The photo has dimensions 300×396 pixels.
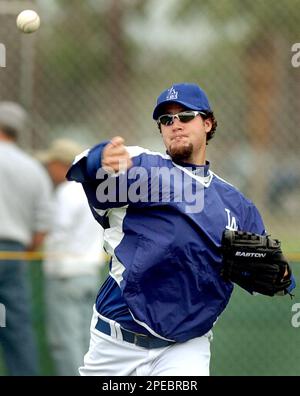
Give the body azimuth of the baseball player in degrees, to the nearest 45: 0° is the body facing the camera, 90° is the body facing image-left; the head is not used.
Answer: approximately 0°

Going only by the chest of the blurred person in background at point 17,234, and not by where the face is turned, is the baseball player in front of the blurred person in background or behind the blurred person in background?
behind

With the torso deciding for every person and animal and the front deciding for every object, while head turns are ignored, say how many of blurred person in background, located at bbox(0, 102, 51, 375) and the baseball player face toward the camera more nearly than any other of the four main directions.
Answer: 1

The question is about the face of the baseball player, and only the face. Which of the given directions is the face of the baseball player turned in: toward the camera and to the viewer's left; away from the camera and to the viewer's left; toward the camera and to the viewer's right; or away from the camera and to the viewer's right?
toward the camera and to the viewer's left

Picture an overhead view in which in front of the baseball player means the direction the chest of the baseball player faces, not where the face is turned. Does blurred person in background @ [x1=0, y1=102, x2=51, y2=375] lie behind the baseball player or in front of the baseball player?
behind

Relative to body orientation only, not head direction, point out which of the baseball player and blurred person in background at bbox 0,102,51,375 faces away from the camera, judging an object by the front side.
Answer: the blurred person in background

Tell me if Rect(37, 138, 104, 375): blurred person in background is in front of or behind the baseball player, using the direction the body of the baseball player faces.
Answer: behind

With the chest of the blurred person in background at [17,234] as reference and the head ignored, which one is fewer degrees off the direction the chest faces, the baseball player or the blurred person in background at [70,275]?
the blurred person in background

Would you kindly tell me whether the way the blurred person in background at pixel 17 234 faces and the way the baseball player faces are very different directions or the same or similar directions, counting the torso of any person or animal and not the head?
very different directions
